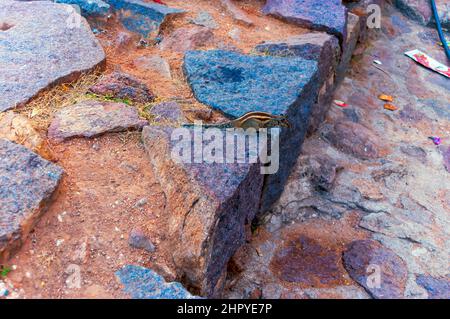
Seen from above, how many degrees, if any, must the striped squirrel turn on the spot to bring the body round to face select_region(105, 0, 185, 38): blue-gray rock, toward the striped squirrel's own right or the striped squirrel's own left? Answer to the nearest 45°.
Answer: approximately 135° to the striped squirrel's own left

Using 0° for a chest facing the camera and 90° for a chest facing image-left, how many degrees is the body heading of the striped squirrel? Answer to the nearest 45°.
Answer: approximately 270°

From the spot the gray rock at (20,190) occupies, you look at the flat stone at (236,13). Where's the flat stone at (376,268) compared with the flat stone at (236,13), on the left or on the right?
right

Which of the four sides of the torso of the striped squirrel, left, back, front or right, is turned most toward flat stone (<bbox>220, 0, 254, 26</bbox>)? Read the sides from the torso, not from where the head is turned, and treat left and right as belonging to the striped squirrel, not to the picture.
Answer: left

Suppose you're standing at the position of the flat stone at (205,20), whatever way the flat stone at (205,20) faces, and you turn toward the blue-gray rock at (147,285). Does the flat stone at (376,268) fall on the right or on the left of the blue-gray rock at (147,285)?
left

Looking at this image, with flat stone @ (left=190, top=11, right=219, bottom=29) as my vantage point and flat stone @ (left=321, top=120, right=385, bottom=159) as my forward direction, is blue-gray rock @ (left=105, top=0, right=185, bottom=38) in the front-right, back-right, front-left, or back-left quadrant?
back-right

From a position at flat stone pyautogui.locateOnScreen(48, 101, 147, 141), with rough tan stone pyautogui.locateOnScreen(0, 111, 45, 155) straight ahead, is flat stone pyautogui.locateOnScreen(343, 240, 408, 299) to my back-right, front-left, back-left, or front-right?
back-left
